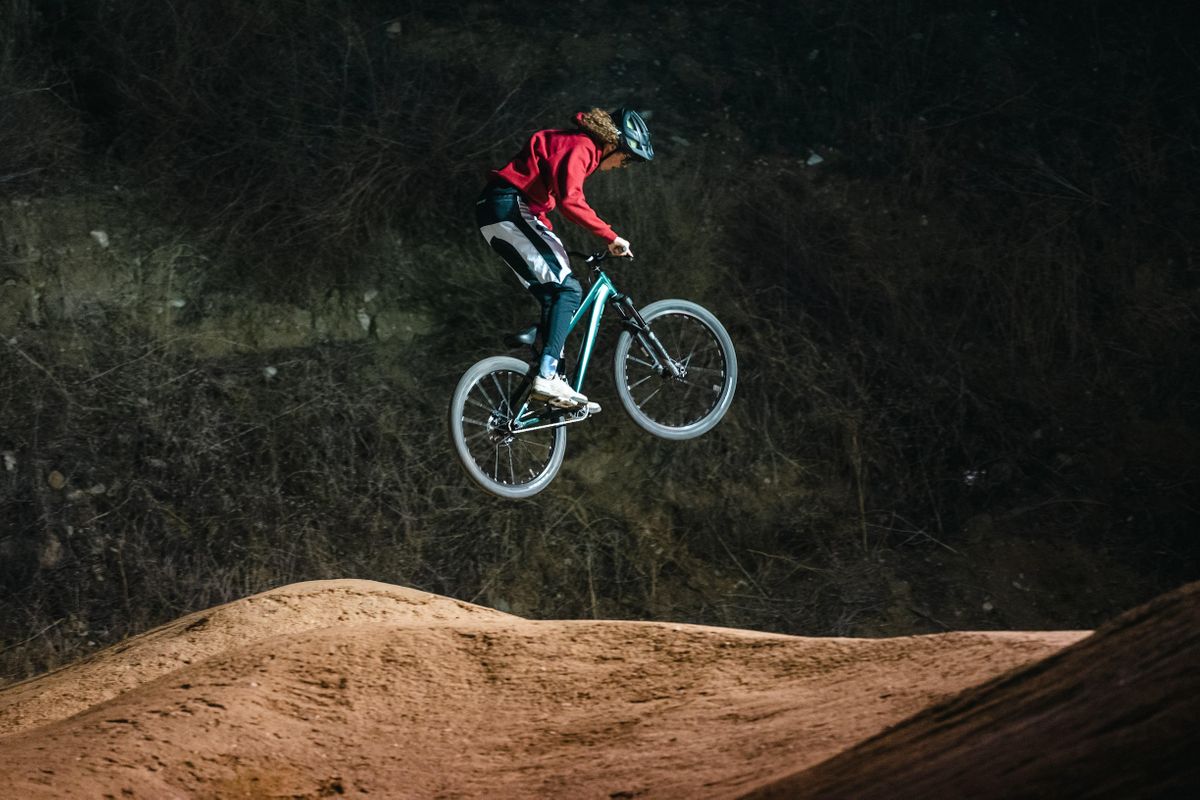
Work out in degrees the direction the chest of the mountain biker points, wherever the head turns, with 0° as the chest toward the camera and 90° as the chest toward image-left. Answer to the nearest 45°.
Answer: approximately 270°
